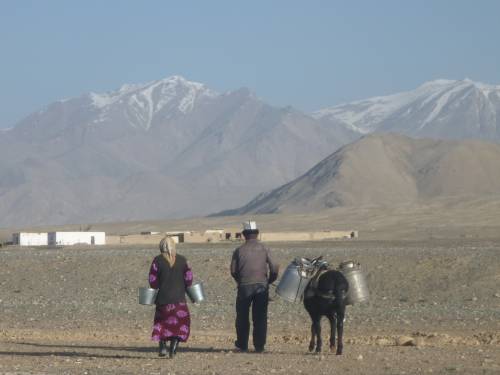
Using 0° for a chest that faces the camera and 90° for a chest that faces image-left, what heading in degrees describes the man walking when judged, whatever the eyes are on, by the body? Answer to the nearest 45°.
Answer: approximately 180°

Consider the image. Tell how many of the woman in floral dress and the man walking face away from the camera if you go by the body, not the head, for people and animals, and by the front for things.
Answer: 2

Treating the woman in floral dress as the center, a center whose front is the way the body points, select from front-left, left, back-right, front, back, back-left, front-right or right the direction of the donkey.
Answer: right

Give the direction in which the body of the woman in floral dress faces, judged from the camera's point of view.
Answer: away from the camera

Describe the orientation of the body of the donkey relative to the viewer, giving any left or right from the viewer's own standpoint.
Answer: facing away from the viewer and to the left of the viewer

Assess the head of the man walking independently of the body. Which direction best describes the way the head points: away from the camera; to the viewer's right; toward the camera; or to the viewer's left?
away from the camera
